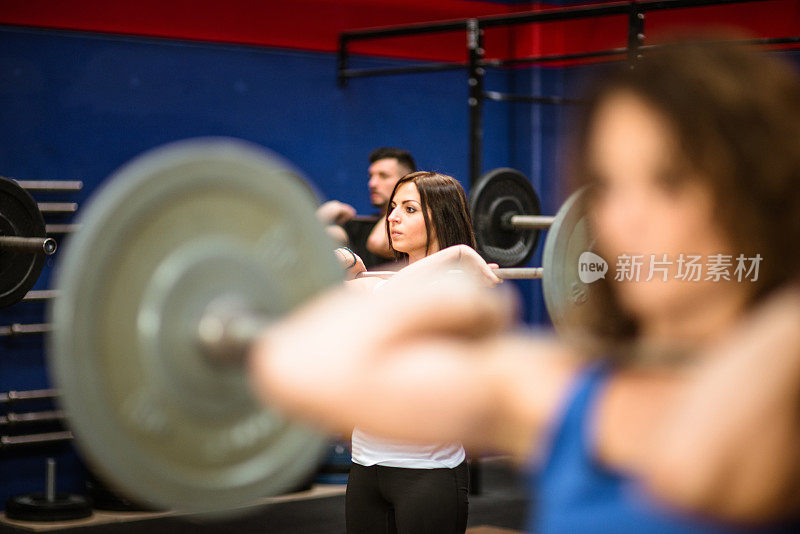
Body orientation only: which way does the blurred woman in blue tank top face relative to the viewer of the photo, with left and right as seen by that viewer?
facing the viewer and to the left of the viewer

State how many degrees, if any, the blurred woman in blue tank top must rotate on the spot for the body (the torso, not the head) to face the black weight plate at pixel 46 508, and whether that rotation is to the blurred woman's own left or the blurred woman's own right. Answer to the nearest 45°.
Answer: approximately 90° to the blurred woman's own right

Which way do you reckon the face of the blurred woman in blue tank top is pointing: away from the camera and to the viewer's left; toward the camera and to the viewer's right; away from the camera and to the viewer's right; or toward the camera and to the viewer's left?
toward the camera and to the viewer's left
